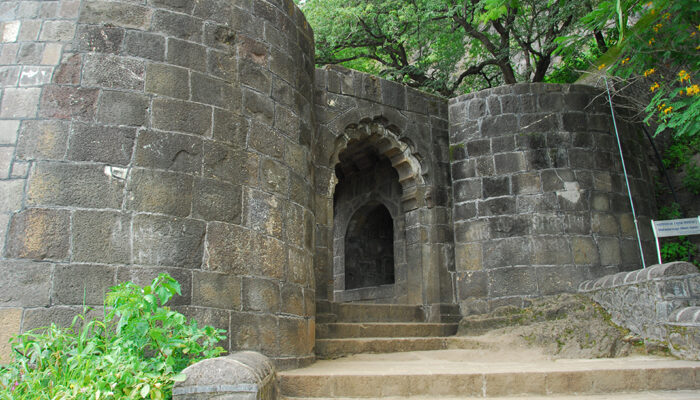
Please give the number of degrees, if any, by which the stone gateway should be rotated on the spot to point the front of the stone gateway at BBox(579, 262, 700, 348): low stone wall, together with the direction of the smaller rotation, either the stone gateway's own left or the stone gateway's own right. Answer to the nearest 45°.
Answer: approximately 45° to the stone gateway's own left

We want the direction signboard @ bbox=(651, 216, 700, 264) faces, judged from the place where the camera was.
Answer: facing the viewer

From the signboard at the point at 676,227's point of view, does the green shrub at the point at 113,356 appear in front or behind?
in front

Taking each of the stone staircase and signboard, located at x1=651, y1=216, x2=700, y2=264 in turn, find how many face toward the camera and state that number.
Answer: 2

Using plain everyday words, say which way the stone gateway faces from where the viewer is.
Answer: facing the viewer and to the right of the viewer

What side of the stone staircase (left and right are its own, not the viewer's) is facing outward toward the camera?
front

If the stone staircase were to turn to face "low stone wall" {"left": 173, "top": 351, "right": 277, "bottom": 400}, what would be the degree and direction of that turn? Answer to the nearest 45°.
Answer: approximately 45° to its right

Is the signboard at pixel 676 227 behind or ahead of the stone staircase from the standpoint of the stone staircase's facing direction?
behind
